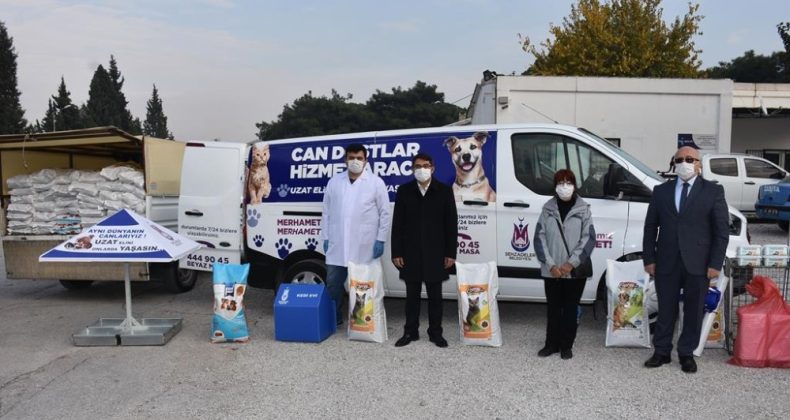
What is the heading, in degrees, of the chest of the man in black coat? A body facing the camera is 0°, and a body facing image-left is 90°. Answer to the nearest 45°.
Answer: approximately 0°

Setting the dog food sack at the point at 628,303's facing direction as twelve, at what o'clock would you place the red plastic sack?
The red plastic sack is roughly at 9 o'clock from the dog food sack.

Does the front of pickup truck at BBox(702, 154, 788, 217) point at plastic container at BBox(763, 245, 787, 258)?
no

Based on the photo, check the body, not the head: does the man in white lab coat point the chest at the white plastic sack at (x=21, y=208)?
no

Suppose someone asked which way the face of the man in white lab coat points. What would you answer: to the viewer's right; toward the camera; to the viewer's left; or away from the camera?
toward the camera

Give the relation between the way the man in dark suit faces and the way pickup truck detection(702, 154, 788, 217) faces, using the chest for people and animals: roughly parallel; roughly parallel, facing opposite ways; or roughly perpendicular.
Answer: roughly perpendicular

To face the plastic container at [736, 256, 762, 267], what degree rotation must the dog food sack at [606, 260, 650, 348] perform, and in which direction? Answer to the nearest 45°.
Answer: approximately 90° to its left

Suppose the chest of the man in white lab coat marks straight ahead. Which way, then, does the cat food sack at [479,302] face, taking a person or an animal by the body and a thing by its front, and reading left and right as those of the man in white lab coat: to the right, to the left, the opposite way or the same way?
the same way

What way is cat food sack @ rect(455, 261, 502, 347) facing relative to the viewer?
toward the camera

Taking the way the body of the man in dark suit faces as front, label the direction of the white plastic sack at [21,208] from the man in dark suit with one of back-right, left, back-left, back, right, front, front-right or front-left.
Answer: right

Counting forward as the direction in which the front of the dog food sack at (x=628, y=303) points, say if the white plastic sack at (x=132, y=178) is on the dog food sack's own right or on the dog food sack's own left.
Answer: on the dog food sack's own right

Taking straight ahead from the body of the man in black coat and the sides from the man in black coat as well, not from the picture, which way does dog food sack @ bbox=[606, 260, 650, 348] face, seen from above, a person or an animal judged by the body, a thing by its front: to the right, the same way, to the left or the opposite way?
the same way

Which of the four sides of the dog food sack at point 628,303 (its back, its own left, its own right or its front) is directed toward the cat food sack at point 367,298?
right

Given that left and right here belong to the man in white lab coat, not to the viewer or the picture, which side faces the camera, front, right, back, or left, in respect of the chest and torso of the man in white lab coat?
front

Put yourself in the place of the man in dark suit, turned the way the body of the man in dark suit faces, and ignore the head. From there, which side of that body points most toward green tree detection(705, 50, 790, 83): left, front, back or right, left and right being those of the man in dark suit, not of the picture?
back

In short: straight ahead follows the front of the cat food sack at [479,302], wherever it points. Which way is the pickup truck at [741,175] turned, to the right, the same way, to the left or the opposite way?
to the left

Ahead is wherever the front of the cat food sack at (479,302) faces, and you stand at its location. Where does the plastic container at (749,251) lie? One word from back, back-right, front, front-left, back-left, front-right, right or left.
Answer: left

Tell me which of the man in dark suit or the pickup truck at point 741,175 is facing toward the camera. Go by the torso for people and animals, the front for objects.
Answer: the man in dark suit

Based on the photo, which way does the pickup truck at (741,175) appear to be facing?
to the viewer's right

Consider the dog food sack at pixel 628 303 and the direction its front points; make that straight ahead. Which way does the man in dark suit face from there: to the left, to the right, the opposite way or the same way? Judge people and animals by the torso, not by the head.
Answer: the same way

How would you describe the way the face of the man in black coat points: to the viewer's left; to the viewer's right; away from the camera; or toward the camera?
toward the camera
